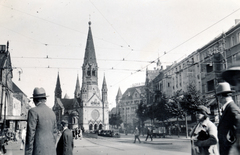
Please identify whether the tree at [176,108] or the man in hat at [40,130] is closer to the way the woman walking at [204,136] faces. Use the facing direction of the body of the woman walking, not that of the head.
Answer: the man in hat

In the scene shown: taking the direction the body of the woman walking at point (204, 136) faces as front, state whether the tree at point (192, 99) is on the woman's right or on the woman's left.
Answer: on the woman's right

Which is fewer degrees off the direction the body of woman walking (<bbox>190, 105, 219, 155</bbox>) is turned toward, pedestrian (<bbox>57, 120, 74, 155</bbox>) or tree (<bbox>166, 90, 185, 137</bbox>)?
the pedestrian

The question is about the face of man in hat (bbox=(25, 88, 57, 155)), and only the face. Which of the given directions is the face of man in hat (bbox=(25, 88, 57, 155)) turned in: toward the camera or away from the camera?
away from the camera

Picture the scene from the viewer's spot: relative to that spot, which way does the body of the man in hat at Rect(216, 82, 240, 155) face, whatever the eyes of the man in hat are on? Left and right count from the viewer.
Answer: facing to the left of the viewer

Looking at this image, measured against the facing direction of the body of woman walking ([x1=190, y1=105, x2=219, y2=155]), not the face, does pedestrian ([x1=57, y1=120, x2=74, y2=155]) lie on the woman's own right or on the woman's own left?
on the woman's own right

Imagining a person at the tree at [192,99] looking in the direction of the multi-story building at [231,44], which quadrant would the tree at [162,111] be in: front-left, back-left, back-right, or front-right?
back-left

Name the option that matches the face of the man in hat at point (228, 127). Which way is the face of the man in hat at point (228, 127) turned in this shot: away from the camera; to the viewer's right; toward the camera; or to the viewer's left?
to the viewer's left

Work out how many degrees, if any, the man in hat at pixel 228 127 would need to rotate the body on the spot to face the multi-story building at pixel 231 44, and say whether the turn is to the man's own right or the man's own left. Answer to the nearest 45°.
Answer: approximately 90° to the man's own right

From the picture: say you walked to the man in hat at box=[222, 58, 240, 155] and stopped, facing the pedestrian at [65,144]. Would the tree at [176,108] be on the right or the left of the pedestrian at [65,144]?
right

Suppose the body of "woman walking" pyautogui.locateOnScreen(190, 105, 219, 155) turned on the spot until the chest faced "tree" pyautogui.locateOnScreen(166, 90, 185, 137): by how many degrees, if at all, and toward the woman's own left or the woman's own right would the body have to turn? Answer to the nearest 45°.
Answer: approximately 135° to the woman's own right

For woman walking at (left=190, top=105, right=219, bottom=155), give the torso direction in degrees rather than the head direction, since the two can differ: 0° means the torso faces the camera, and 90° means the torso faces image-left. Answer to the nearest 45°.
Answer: approximately 45°
